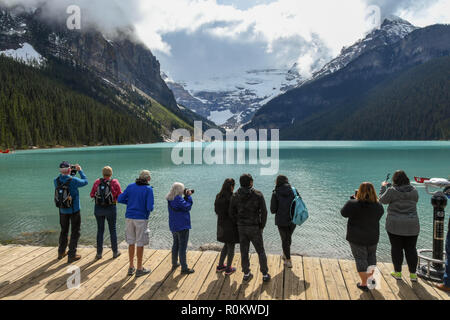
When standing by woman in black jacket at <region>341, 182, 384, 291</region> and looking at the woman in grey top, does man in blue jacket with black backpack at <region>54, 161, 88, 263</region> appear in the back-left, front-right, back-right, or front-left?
back-left

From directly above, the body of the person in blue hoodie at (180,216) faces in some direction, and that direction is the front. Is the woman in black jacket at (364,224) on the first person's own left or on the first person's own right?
on the first person's own right

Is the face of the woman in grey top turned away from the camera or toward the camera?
away from the camera

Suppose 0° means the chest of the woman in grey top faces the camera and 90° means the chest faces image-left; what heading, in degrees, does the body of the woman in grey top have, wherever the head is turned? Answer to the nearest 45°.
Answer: approximately 135°

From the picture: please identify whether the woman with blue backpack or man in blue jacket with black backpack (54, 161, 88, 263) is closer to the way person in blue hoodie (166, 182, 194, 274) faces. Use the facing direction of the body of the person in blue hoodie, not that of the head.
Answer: the woman with blue backpack

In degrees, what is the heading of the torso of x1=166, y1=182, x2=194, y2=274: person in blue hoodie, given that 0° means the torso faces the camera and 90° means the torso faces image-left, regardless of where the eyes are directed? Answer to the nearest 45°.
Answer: approximately 225°

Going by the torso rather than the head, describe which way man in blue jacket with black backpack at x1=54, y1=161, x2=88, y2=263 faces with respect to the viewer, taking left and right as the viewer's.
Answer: facing away from the viewer and to the right of the viewer

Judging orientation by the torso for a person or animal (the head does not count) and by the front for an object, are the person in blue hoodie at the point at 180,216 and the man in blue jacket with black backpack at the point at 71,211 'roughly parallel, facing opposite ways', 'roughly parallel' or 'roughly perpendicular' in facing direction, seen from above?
roughly parallel

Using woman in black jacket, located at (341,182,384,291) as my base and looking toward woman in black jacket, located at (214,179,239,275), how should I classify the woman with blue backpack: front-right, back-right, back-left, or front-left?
front-right

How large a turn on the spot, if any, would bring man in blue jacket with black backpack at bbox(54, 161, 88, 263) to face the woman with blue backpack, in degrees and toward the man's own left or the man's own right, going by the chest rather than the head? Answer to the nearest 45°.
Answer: approximately 90° to the man's own right

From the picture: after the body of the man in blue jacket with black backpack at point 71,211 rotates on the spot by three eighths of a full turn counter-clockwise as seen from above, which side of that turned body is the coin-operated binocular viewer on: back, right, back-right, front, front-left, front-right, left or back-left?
back-left

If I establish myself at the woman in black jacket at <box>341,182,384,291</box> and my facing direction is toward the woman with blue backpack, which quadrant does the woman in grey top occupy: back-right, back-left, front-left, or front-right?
back-right

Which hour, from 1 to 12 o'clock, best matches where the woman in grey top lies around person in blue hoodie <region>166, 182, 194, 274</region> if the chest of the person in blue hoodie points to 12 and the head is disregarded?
The woman in grey top is roughly at 2 o'clock from the person in blue hoodie.

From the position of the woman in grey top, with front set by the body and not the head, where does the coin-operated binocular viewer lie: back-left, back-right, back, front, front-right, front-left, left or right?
right

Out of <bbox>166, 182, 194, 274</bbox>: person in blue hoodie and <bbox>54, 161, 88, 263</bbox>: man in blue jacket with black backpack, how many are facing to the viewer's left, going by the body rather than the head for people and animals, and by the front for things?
0

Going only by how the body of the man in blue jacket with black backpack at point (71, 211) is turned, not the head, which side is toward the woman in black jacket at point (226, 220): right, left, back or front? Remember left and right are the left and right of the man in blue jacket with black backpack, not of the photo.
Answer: right

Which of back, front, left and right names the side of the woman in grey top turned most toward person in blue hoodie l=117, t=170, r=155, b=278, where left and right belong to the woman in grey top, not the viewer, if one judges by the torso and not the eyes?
left
